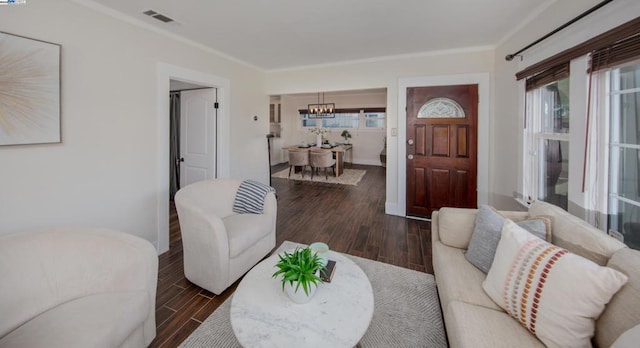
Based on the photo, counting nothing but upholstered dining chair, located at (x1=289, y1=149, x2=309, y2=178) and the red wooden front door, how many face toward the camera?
1

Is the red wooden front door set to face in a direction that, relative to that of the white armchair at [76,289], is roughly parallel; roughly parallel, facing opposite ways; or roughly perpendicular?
roughly perpendicular

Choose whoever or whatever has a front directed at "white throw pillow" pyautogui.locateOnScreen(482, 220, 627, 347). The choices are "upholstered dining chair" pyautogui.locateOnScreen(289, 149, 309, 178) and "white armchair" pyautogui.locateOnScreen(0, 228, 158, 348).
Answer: the white armchair

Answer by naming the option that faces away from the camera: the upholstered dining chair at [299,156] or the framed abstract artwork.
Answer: the upholstered dining chair

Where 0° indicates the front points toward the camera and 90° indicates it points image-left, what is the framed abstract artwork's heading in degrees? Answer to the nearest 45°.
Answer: approximately 315°

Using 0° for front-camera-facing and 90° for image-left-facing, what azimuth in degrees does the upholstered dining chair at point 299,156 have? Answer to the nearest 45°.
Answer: approximately 180°

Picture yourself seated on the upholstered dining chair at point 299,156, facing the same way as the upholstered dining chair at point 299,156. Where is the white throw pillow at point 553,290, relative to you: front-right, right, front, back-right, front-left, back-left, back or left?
back

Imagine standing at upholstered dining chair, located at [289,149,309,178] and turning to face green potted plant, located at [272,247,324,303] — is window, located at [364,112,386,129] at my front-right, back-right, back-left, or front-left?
back-left

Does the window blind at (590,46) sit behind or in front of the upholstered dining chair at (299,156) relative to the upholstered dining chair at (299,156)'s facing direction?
behind

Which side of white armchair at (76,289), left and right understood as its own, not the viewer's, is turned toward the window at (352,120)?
left

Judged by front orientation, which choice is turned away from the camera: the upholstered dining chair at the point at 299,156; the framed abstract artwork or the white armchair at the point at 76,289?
the upholstered dining chair
